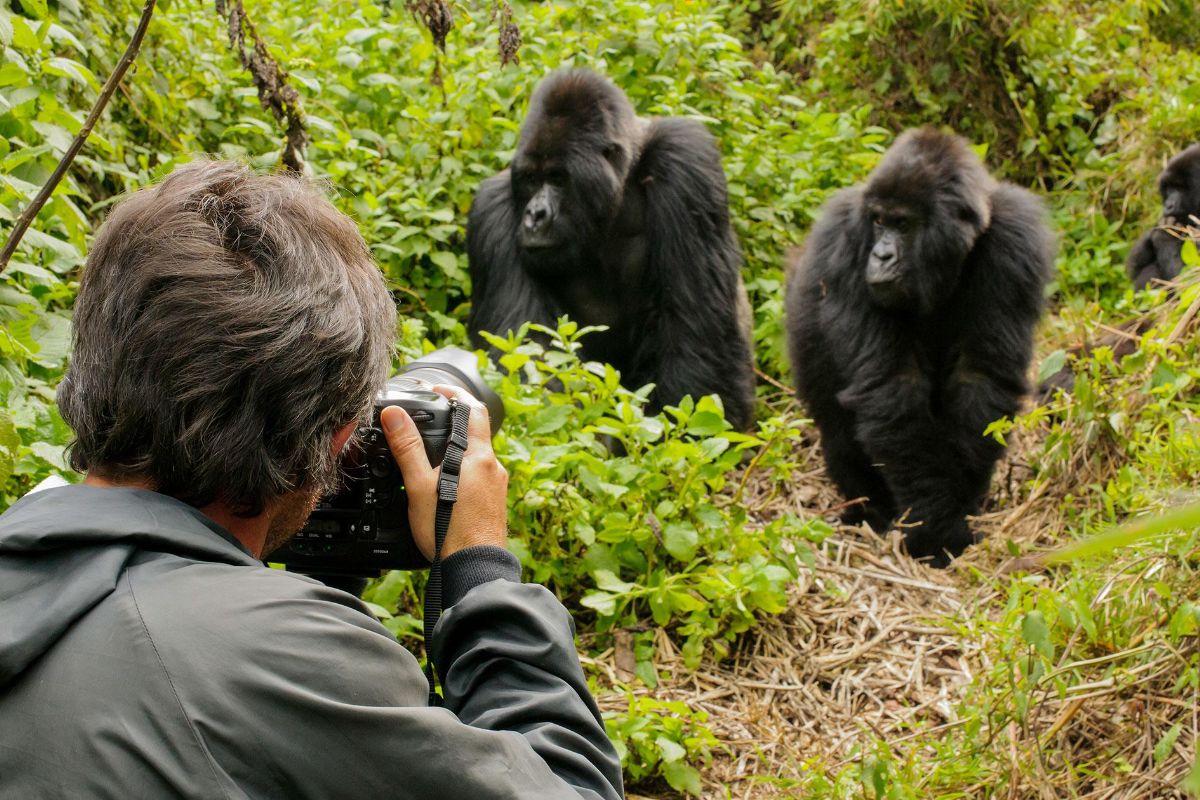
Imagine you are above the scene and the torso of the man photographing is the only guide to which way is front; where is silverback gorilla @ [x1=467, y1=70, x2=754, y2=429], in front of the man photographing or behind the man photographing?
in front

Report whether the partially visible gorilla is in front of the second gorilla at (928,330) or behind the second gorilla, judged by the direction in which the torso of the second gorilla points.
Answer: behind

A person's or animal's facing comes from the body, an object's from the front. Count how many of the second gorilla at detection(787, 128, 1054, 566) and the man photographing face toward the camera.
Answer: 1

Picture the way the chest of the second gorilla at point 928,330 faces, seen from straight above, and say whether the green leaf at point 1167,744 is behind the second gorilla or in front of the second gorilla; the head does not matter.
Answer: in front

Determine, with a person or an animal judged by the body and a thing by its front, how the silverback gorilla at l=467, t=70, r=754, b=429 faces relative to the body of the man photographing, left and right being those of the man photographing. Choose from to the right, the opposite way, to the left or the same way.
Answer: the opposite way

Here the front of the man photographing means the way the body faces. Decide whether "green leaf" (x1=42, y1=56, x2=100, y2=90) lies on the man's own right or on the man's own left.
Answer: on the man's own left

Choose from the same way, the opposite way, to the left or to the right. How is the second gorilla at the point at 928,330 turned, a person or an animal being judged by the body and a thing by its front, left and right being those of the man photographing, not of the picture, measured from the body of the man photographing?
the opposite way

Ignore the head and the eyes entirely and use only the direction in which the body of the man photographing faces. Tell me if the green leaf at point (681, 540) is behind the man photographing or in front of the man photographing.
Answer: in front

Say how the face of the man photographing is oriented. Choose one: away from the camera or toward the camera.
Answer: away from the camera

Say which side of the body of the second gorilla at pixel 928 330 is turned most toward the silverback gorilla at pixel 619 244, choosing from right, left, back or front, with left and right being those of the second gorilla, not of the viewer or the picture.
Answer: right
